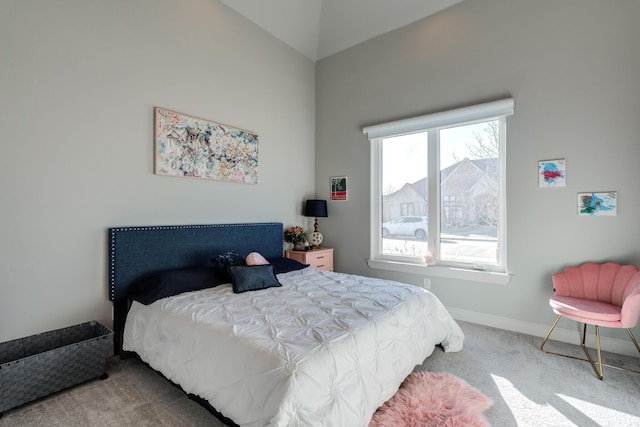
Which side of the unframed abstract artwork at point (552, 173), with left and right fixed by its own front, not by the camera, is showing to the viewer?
front

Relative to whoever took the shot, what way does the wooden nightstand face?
facing the viewer and to the right of the viewer

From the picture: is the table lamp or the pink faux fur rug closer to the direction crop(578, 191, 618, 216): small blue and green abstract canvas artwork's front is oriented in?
the pink faux fur rug

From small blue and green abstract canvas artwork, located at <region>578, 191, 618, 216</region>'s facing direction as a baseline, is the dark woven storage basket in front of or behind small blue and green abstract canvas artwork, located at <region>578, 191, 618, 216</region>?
in front

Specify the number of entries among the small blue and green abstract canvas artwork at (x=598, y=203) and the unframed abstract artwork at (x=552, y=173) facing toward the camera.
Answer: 2

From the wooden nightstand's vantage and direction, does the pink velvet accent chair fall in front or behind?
in front

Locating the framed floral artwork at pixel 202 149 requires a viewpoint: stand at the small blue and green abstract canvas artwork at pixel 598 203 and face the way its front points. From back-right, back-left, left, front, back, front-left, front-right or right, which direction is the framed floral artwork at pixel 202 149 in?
front-right

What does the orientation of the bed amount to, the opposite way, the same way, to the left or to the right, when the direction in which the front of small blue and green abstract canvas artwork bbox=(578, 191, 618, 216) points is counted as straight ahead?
to the left
